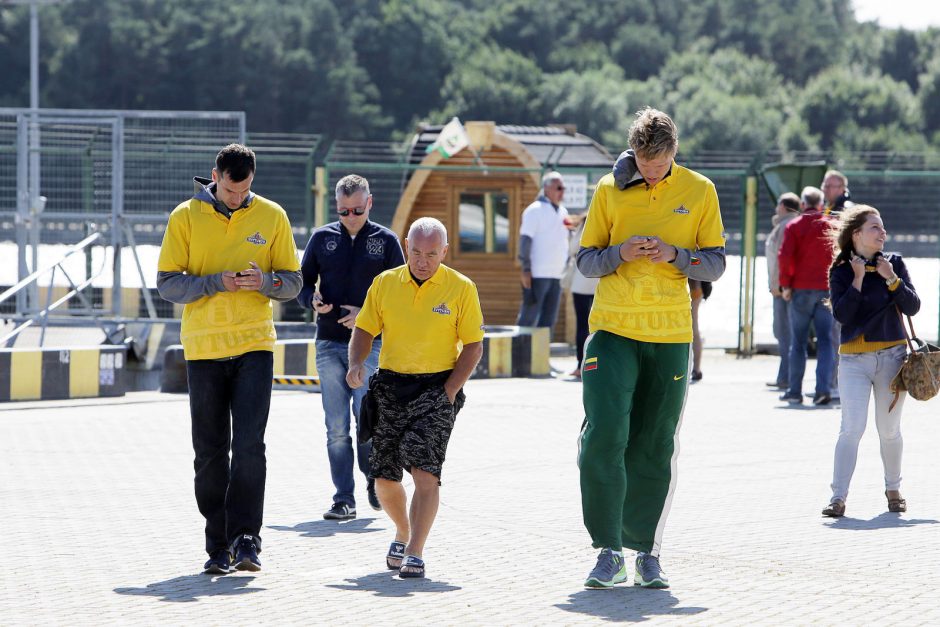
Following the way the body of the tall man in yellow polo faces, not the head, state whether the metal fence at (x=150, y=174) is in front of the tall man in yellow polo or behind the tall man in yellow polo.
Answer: behind

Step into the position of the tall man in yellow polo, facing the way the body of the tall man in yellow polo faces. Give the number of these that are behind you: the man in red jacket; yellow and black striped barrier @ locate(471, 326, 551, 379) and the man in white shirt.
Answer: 3

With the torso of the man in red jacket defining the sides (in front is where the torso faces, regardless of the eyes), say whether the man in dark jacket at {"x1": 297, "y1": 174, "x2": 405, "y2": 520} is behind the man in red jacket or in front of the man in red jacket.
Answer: behind

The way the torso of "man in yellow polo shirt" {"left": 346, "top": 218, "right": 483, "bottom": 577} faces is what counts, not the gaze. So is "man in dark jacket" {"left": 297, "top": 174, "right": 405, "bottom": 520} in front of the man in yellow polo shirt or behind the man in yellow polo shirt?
behind

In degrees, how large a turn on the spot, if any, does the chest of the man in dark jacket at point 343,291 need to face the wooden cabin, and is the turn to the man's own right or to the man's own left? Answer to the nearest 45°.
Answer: approximately 180°

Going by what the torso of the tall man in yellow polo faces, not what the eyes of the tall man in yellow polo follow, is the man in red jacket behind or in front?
behind

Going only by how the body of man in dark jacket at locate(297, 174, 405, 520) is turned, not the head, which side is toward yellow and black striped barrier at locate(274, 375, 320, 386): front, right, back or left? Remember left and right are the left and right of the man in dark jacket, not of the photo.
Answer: back

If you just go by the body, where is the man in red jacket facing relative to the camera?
away from the camera

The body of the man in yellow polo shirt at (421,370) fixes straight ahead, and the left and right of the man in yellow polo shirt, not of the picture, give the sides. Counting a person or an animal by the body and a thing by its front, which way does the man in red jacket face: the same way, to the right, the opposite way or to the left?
the opposite way

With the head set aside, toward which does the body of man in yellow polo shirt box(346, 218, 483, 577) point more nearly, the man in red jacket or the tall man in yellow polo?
the tall man in yellow polo
